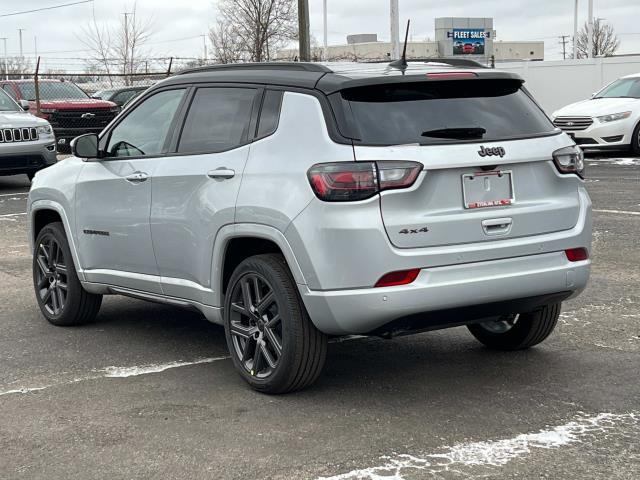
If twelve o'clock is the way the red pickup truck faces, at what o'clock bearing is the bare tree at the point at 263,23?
The bare tree is roughly at 8 o'clock from the red pickup truck.

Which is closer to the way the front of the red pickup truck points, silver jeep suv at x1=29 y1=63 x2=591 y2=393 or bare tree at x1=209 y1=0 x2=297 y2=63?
the silver jeep suv

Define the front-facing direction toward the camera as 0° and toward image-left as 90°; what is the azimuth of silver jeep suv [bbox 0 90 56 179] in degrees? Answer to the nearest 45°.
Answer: approximately 315°

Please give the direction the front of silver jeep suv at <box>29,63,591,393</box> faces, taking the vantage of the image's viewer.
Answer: facing away from the viewer and to the left of the viewer

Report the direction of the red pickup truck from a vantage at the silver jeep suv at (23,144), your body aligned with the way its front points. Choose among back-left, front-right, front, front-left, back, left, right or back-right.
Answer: back-left

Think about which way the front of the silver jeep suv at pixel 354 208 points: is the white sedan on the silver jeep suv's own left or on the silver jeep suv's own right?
on the silver jeep suv's own right

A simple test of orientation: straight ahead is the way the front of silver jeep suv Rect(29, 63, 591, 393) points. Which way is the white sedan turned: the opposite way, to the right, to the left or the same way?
to the left

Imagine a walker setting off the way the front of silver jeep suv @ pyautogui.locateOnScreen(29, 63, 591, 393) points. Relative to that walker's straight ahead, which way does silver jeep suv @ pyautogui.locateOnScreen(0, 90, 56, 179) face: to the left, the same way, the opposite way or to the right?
the opposite way

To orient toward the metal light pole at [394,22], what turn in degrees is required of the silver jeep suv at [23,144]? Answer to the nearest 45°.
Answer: approximately 90° to its left

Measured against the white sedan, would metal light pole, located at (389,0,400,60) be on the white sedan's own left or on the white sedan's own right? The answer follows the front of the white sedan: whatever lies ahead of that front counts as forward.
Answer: on the white sedan's own right

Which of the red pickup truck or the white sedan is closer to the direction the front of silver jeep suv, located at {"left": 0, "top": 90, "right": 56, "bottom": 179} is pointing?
the white sedan

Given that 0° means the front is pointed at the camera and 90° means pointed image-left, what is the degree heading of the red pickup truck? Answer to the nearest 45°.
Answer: approximately 315°

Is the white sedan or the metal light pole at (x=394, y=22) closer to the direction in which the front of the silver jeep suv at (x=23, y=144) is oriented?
the white sedan

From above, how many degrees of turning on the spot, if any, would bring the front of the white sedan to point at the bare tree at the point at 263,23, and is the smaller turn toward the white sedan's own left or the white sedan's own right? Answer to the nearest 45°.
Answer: approximately 90° to the white sedan's own right
